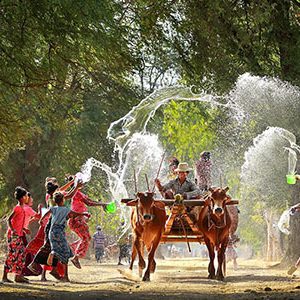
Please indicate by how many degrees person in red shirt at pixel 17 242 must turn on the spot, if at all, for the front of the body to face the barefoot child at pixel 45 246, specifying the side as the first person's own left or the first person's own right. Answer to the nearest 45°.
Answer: approximately 45° to the first person's own left

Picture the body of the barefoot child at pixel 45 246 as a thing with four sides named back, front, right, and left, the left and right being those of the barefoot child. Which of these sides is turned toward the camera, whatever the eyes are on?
right

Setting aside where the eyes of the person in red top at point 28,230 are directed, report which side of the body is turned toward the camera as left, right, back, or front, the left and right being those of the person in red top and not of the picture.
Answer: right

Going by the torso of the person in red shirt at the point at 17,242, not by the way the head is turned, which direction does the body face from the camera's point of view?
to the viewer's right

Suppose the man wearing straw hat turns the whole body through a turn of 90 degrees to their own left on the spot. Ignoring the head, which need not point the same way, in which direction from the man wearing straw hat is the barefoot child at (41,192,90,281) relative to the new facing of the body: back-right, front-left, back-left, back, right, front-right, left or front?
back-right

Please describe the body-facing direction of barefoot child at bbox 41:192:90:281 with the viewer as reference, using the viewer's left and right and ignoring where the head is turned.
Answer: facing away from the viewer and to the right of the viewer

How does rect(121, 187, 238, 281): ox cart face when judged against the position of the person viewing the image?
facing the viewer

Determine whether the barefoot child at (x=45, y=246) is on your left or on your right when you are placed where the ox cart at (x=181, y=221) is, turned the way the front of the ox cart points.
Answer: on your right
